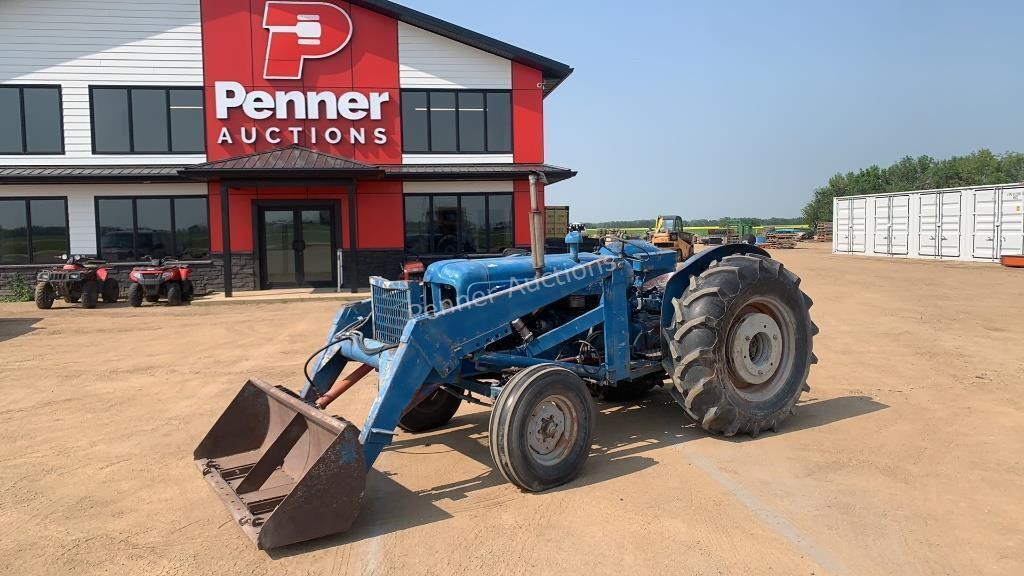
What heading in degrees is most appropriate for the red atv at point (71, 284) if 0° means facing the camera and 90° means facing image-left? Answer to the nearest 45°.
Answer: approximately 45°

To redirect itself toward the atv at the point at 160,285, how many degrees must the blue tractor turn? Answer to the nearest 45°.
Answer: approximately 90° to its right

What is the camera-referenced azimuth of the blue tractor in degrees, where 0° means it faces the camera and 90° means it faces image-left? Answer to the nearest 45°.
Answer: approximately 45°

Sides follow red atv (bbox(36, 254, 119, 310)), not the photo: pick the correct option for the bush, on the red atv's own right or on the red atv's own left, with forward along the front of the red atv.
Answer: on the red atv's own right

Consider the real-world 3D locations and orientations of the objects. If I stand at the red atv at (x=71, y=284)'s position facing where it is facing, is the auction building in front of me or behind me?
behind

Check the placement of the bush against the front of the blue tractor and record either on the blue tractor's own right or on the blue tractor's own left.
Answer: on the blue tractor's own right

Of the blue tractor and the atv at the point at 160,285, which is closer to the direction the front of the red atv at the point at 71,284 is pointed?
the blue tractor
